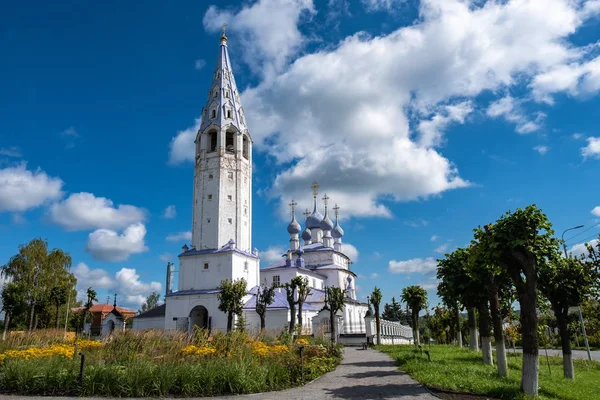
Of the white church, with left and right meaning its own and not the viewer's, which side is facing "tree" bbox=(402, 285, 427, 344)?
left

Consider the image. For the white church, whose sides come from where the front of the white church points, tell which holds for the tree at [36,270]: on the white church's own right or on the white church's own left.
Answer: on the white church's own right

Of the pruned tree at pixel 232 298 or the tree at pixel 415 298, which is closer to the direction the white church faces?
the pruned tree

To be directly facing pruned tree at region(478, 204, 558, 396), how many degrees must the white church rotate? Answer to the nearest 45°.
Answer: approximately 45° to its left

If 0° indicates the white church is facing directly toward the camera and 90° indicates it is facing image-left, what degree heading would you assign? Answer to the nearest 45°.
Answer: approximately 45°

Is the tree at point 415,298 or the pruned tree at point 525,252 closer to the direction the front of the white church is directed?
the pruned tree

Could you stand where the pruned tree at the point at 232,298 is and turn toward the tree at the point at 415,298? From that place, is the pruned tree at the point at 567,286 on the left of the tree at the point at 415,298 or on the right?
right

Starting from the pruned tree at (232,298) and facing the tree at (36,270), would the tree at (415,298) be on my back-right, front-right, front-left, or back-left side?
back-right
